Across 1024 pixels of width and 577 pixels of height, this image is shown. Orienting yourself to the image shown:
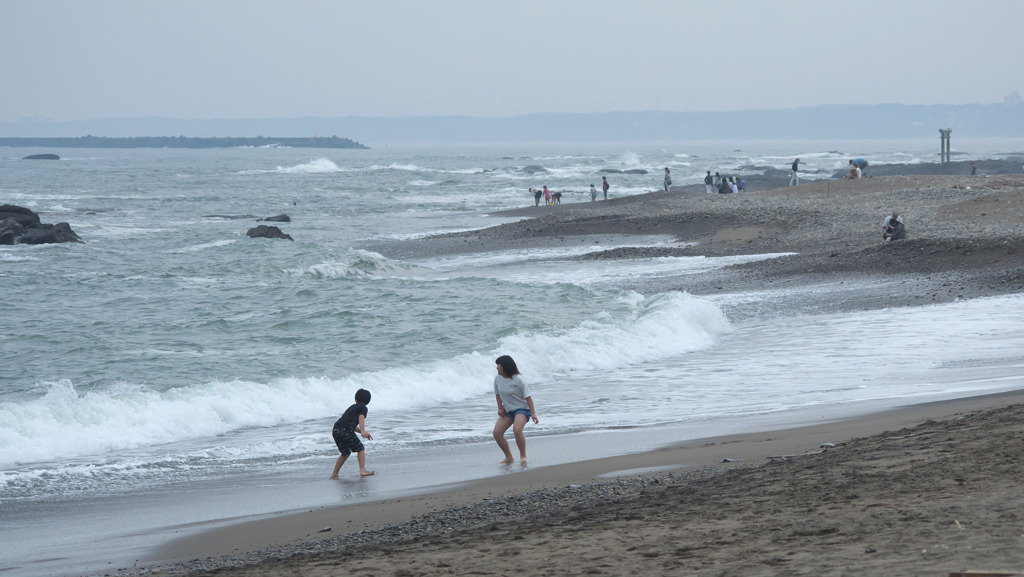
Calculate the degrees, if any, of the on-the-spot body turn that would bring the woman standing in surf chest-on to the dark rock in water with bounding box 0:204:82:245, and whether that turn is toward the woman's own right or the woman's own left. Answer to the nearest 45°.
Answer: approximately 90° to the woman's own right

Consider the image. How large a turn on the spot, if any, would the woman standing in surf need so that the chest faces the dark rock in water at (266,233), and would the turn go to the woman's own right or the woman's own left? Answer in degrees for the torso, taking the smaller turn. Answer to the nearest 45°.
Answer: approximately 135° to the woman's own right

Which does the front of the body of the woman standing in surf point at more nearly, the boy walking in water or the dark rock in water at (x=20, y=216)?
the boy walking in water

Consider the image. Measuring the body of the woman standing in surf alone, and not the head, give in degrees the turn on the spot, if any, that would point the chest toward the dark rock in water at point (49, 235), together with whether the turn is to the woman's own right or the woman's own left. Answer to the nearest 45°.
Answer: approximately 90° to the woman's own right

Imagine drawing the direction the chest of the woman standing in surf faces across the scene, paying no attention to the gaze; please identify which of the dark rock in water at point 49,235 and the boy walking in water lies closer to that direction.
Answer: the boy walking in water

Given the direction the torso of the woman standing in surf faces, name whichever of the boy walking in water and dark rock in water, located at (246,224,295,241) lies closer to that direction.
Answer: the boy walking in water

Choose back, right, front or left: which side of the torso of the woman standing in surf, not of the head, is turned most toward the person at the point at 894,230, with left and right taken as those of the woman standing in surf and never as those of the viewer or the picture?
back

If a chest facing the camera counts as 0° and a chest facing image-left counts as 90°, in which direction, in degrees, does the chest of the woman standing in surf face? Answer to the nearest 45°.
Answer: approximately 45°
